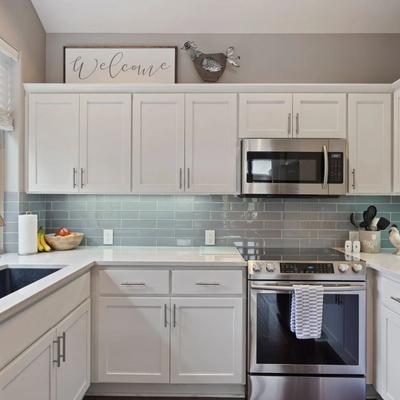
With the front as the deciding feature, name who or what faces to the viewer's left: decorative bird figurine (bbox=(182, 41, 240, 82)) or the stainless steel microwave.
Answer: the decorative bird figurine

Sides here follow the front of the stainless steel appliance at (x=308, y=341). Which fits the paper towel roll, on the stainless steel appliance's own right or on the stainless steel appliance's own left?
on the stainless steel appliance's own right

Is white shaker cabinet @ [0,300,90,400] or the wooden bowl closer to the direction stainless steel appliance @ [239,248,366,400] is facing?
the white shaker cabinet

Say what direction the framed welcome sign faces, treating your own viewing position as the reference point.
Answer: facing the viewer

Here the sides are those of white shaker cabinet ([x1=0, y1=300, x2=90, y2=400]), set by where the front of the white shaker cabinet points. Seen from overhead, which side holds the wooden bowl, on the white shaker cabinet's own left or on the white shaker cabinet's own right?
on the white shaker cabinet's own left

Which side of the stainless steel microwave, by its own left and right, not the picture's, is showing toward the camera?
front

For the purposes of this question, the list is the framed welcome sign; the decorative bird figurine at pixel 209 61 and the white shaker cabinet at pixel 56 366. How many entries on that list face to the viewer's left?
1

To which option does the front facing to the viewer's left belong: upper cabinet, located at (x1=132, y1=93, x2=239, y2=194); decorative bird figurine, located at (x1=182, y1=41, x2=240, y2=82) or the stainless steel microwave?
the decorative bird figurine

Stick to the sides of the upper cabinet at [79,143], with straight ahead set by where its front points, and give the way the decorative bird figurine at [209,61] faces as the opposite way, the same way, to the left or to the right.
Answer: to the right

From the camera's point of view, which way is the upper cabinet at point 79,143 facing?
toward the camera

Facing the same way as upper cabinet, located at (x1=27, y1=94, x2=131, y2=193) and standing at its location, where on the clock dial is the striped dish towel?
The striped dish towel is roughly at 10 o'clock from the upper cabinet.

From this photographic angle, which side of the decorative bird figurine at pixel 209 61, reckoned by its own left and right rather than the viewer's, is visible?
left
